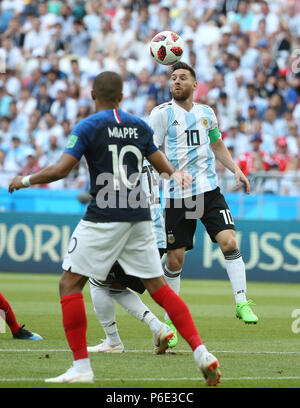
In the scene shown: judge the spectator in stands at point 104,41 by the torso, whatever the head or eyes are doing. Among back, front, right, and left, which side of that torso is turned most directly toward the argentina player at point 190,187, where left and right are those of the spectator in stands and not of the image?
front

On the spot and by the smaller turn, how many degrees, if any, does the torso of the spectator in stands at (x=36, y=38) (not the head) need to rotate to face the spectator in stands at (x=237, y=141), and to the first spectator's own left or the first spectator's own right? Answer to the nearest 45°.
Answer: approximately 45° to the first spectator's own left

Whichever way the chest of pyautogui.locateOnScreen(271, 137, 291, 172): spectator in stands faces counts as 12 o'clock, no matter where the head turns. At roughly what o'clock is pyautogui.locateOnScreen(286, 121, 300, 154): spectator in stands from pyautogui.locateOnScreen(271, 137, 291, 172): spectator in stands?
pyautogui.locateOnScreen(286, 121, 300, 154): spectator in stands is roughly at 7 o'clock from pyautogui.locateOnScreen(271, 137, 291, 172): spectator in stands.

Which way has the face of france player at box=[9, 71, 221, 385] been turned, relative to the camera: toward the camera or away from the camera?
away from the camera

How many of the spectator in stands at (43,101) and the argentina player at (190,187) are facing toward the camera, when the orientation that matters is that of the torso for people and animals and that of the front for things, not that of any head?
2

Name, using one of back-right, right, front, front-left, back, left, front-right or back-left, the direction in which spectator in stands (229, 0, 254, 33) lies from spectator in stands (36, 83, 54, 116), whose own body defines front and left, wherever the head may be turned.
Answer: left

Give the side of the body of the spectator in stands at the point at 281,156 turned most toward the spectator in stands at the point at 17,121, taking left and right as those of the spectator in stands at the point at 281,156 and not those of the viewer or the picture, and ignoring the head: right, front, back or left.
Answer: right
